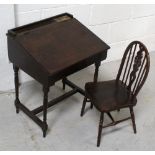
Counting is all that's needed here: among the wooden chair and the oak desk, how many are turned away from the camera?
0

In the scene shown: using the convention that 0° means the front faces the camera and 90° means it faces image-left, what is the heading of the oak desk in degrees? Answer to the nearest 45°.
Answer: approximately 315°

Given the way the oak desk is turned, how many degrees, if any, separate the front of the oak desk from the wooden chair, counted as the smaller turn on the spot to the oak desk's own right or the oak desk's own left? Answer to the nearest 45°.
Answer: approximately 45° to the oak desk's own left

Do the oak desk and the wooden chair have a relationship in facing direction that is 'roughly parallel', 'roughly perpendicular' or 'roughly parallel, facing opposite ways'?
roughly perpendicular

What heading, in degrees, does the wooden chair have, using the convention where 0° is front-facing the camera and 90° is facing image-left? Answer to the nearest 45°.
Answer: approximately 45°
